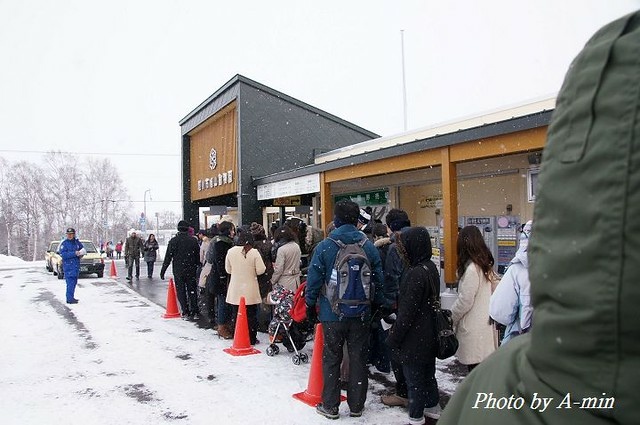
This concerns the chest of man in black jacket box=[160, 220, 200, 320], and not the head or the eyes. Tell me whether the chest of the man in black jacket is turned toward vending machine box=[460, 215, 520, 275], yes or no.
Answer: no

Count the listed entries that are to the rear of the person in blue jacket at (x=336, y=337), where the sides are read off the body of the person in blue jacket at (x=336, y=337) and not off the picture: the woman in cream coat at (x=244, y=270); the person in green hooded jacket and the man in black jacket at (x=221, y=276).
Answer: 1

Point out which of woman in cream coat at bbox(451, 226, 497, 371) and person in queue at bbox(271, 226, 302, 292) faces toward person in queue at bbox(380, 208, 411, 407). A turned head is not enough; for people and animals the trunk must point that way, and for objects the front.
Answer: the woman in cream coat

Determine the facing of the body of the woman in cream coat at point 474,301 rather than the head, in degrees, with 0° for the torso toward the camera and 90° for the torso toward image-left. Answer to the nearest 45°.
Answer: approximately 135°

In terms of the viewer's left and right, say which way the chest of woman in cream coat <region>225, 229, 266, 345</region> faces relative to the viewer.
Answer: facing away from the viewer

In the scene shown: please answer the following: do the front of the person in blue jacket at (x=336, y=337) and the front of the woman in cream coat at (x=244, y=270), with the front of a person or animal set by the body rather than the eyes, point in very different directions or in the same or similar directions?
same or similar directions

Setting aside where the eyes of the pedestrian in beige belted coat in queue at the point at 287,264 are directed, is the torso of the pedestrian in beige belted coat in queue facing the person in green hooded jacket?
no

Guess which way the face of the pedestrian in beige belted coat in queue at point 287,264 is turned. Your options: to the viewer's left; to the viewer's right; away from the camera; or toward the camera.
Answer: away from the camera

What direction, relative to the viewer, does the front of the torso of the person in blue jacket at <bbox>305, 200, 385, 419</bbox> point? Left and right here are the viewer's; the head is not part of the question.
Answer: facing away from the viewer

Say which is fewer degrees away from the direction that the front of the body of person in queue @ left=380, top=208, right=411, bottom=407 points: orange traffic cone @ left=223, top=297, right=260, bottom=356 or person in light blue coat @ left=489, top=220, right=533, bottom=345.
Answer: the orange traffic cone

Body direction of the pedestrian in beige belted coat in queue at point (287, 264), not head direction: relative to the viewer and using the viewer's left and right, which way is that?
facing away from the viewer and to the left of the viewer

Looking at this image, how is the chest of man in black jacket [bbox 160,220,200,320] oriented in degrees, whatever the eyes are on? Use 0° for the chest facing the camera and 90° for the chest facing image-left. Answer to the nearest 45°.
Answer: approximately 180°
